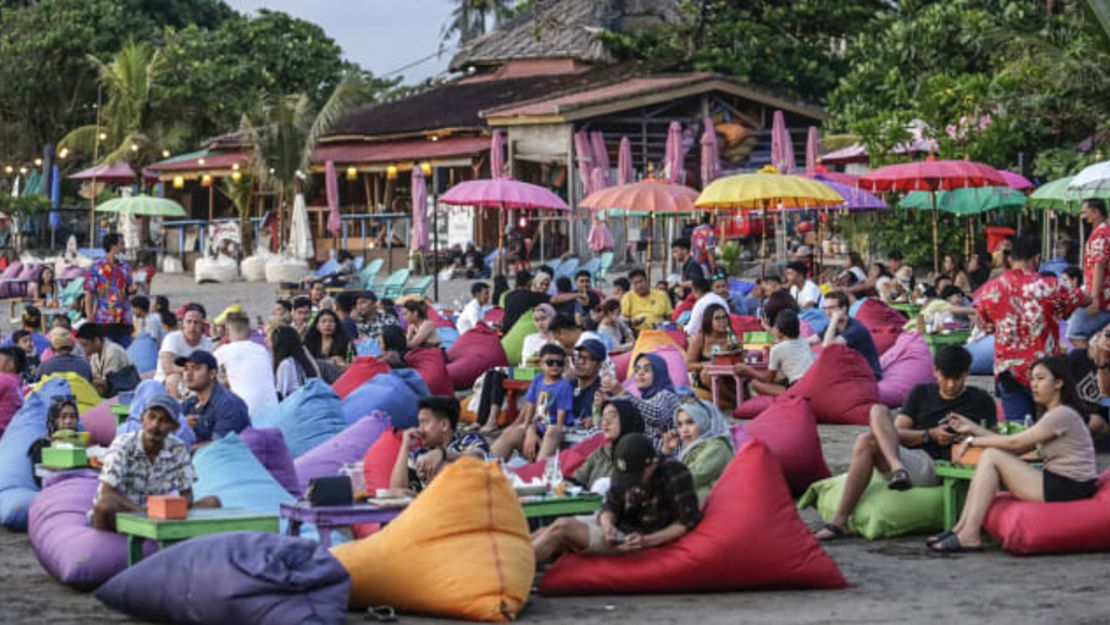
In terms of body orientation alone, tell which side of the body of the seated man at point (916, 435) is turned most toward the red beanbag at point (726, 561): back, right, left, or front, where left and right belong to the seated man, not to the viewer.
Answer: front

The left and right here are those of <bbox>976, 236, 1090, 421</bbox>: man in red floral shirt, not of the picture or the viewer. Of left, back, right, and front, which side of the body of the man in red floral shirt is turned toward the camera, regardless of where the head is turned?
back

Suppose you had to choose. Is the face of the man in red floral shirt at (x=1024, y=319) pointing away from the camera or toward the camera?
away from the camera

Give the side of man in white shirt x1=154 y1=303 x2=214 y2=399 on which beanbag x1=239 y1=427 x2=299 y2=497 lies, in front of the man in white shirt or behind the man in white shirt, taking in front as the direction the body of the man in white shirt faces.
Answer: in front

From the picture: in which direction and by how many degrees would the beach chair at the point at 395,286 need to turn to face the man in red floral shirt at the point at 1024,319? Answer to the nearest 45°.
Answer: approximately 45° to its left

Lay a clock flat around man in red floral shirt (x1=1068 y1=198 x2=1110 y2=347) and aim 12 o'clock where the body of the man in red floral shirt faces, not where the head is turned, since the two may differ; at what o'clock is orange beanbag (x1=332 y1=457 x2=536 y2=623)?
The orange beanbag is roughly at 10 o'clock from the man in red floral shirt.

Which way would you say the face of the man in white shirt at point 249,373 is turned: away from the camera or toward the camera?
away from the camera
